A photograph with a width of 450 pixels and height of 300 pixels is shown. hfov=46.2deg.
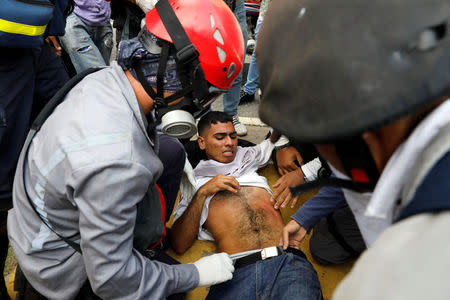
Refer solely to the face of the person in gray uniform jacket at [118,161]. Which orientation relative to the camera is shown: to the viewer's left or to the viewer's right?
to the viewer's right

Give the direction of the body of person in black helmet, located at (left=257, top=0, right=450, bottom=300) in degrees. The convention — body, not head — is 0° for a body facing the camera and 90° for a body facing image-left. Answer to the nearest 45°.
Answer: approximately 90°

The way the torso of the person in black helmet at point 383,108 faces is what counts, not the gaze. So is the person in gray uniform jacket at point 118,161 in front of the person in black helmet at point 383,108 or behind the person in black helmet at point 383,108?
in front
